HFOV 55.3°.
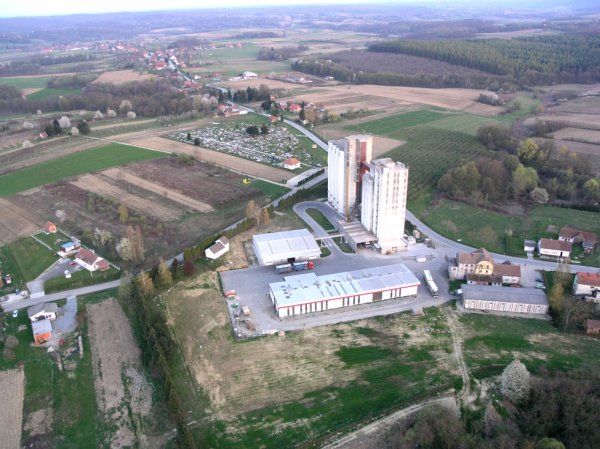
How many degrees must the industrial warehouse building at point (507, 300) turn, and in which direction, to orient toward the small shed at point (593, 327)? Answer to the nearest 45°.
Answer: approximately 90° to its left

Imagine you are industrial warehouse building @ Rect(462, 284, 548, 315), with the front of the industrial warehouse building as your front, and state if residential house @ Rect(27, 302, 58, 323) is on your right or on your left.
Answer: on your right

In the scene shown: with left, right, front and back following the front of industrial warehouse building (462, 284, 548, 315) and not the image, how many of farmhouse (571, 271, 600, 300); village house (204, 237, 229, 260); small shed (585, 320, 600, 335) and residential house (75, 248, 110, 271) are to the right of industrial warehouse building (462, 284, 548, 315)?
2

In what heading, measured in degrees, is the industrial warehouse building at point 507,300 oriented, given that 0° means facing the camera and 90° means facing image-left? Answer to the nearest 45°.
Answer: approximately 0°

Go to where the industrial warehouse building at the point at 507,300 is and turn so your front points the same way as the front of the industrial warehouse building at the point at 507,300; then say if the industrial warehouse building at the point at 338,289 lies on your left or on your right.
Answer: on your right

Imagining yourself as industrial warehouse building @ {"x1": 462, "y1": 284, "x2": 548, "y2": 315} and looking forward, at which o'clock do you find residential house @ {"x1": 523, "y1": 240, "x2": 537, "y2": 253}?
The residential house is roughly at 6 o'clock from the industrial warehouse building.

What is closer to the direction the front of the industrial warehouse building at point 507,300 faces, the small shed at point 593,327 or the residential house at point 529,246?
the small shed

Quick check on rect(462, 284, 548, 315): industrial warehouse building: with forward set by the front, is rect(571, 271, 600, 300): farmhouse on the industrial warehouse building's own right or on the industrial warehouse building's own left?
on the industrial warehouse building's own left

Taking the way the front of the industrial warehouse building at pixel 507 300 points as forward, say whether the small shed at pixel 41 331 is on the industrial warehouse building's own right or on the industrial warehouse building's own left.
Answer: on the industrial warehouse building's own right

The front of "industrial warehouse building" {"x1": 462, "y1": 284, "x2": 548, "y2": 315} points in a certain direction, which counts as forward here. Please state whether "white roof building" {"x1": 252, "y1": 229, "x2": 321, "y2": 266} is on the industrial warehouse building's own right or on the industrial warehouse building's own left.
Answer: on the industrial warehouse building's own right
